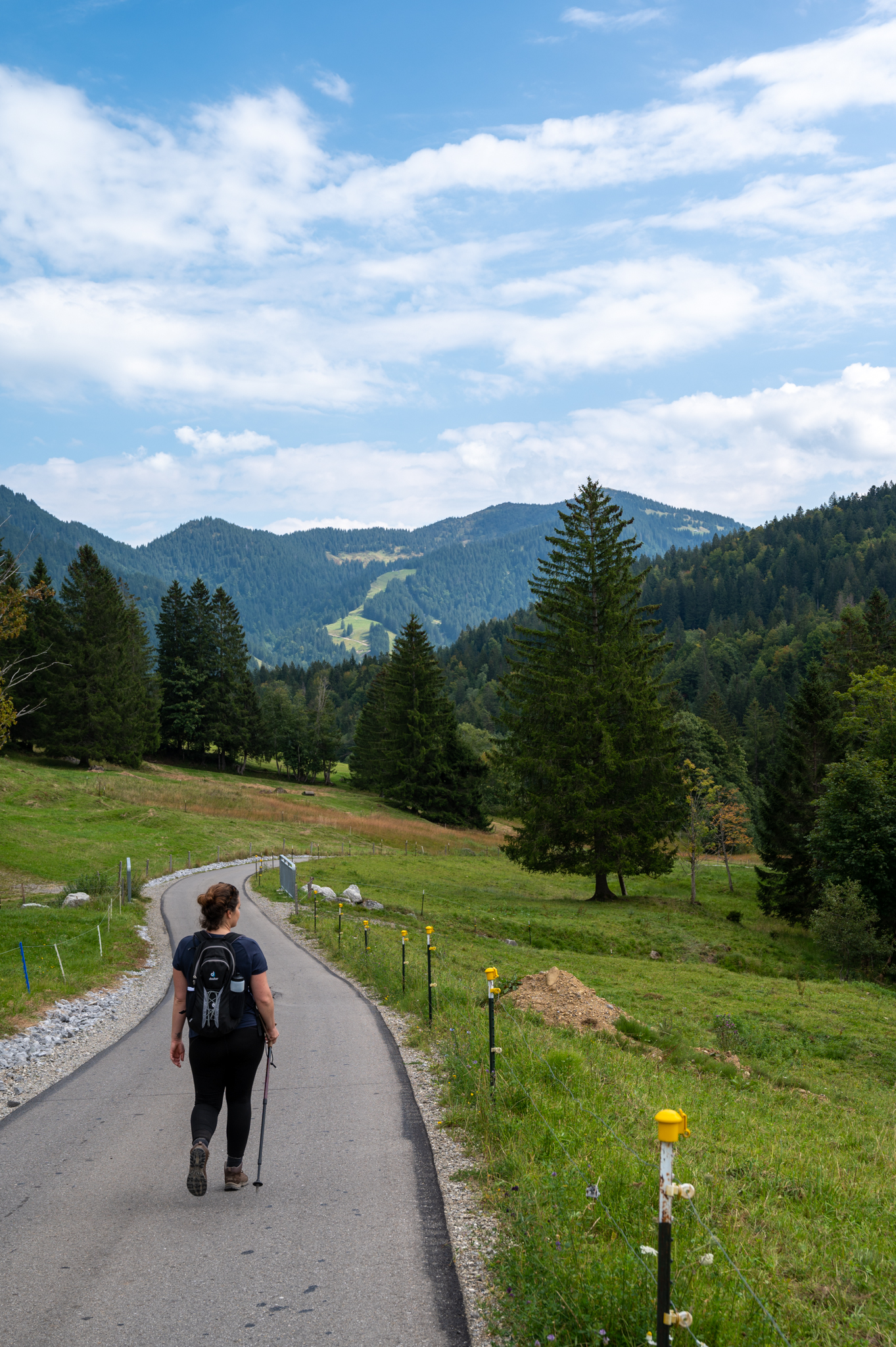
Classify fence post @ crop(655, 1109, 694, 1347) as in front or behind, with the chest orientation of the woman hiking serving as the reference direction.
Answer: behind

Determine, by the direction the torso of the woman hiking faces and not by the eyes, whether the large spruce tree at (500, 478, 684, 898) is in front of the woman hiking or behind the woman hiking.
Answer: in front

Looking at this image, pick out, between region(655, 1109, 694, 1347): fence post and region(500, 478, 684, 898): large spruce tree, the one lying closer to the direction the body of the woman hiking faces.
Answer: the large spruce tree

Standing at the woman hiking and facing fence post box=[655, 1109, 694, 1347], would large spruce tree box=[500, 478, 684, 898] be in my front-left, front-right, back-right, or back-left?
back-left

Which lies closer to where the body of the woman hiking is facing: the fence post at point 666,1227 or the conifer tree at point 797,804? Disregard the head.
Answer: the conifer tree

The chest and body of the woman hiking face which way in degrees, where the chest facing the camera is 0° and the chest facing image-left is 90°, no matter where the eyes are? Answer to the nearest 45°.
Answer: approximately 180°

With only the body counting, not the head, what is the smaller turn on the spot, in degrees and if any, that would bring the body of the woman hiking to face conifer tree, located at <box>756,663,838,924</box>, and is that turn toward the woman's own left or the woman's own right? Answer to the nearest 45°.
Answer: approximately 45° to the woman's own right

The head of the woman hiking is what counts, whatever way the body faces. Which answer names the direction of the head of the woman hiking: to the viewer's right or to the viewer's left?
to the viewer's right
